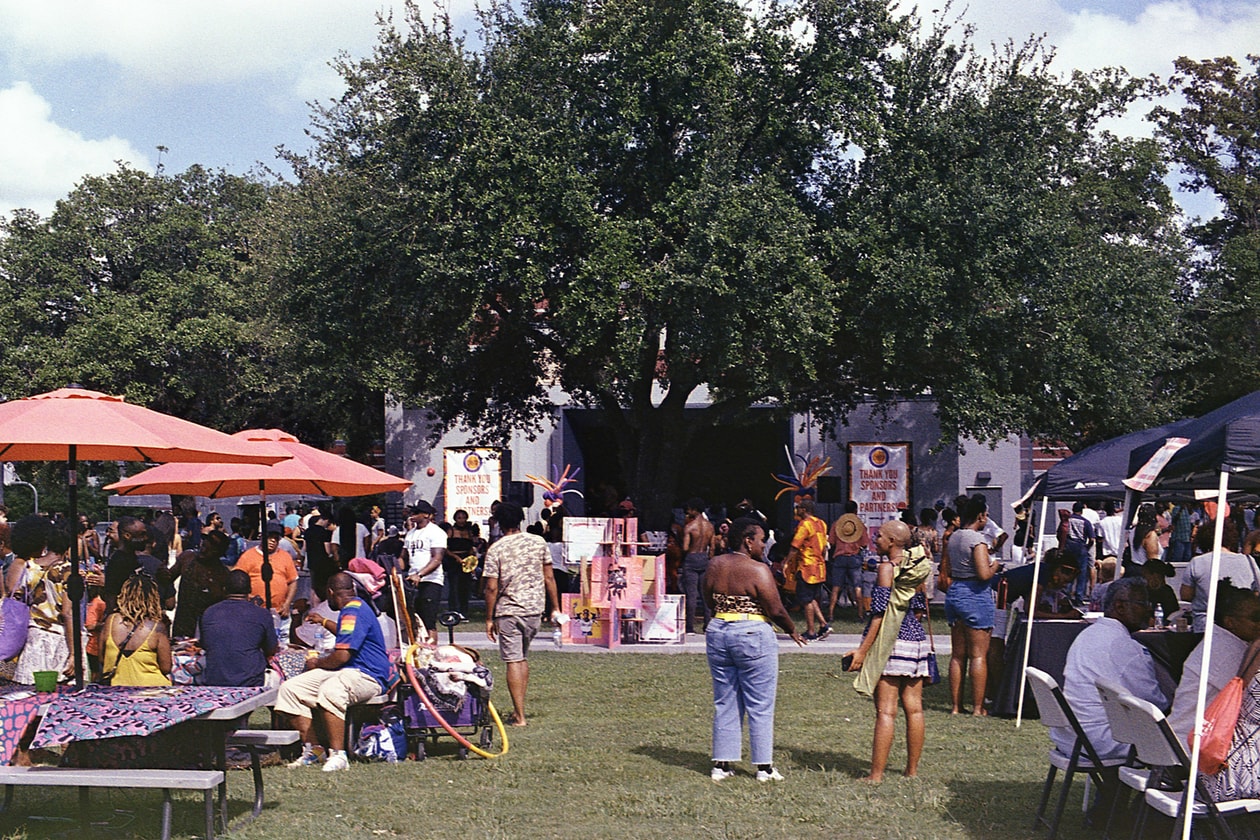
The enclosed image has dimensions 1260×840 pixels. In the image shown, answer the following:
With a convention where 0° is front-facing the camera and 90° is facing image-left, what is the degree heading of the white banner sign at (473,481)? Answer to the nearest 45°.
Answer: approximately 0°

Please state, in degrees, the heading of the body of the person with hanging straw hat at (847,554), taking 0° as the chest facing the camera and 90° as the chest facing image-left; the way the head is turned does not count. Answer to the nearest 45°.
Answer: approximately 180°

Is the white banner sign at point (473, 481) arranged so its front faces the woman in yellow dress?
yes

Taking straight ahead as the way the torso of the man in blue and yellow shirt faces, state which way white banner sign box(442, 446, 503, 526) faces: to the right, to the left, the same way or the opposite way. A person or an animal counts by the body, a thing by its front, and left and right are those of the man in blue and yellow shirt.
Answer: to the left

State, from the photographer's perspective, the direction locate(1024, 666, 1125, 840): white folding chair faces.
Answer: facing away from the viewer and to the right of the viewer

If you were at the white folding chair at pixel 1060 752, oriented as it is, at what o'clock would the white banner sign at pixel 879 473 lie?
The white banner sign is roughly at 10 o'clock from the white folding chair.

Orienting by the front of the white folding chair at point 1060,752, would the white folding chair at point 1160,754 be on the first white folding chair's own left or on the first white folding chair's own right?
on the first white folding chair's own right

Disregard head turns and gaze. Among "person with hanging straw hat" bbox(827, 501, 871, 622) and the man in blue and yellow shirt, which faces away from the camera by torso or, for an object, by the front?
the person with hanging straw hat
